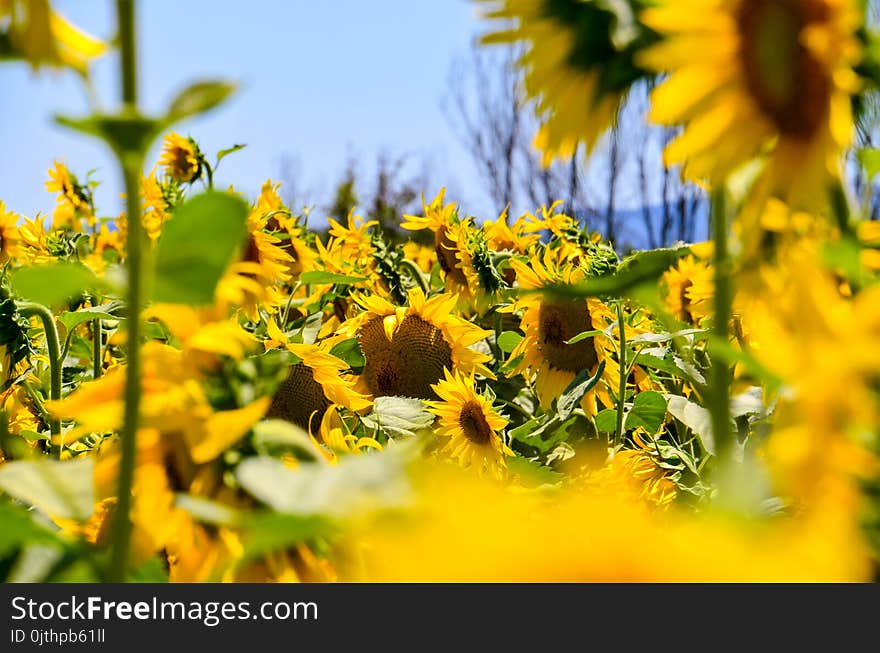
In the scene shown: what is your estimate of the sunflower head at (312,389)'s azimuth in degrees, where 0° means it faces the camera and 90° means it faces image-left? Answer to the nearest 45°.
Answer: approximately 45°

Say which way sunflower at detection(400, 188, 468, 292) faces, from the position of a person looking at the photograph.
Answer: facing to the left of the viewer

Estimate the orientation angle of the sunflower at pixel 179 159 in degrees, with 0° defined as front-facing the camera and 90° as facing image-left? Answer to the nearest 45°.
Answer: approximately 45°

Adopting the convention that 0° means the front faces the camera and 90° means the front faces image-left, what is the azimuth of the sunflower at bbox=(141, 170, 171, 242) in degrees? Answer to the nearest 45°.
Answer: approximately 90°

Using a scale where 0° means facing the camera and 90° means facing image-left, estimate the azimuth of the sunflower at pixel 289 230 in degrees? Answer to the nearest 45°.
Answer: approximately 45°

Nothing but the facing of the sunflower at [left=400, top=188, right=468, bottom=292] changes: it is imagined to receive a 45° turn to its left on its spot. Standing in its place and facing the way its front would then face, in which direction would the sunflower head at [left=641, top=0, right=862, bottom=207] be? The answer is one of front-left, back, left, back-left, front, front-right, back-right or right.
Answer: front-left

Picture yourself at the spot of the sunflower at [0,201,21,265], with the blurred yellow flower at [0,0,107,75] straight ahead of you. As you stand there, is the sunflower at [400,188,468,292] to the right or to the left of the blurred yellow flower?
left
